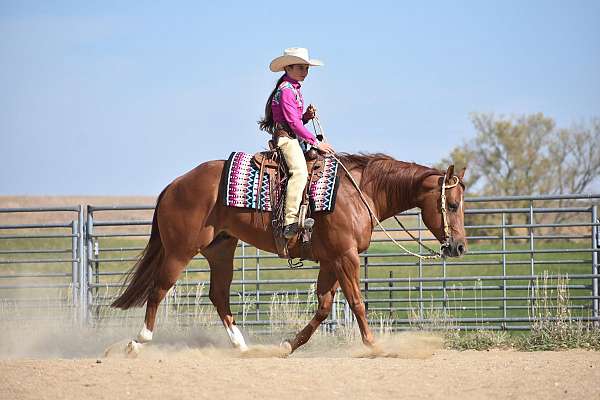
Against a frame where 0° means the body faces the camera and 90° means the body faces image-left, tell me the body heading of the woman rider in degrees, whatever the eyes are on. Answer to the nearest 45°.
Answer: approximately 270°

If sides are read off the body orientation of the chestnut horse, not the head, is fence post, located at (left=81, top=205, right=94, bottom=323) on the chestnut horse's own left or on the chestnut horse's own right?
on the chestnut horse's own left

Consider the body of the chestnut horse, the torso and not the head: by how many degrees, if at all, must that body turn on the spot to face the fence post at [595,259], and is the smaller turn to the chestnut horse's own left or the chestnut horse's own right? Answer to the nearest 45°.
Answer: approximately 45° to the chestnut horse's own left

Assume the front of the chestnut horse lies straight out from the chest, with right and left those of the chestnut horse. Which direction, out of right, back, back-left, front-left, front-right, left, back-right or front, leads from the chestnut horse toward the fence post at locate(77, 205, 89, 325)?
back-left

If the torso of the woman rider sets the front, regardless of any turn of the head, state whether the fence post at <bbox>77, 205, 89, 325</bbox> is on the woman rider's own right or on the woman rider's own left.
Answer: on the woman rider's own left

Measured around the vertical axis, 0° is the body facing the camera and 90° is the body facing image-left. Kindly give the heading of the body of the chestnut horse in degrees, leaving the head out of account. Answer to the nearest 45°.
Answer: approximately 270°

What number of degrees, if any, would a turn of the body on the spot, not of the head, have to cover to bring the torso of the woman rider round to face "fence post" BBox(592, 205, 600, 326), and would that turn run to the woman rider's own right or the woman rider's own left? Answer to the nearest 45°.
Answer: approximately 45° to the woman rider's own left
